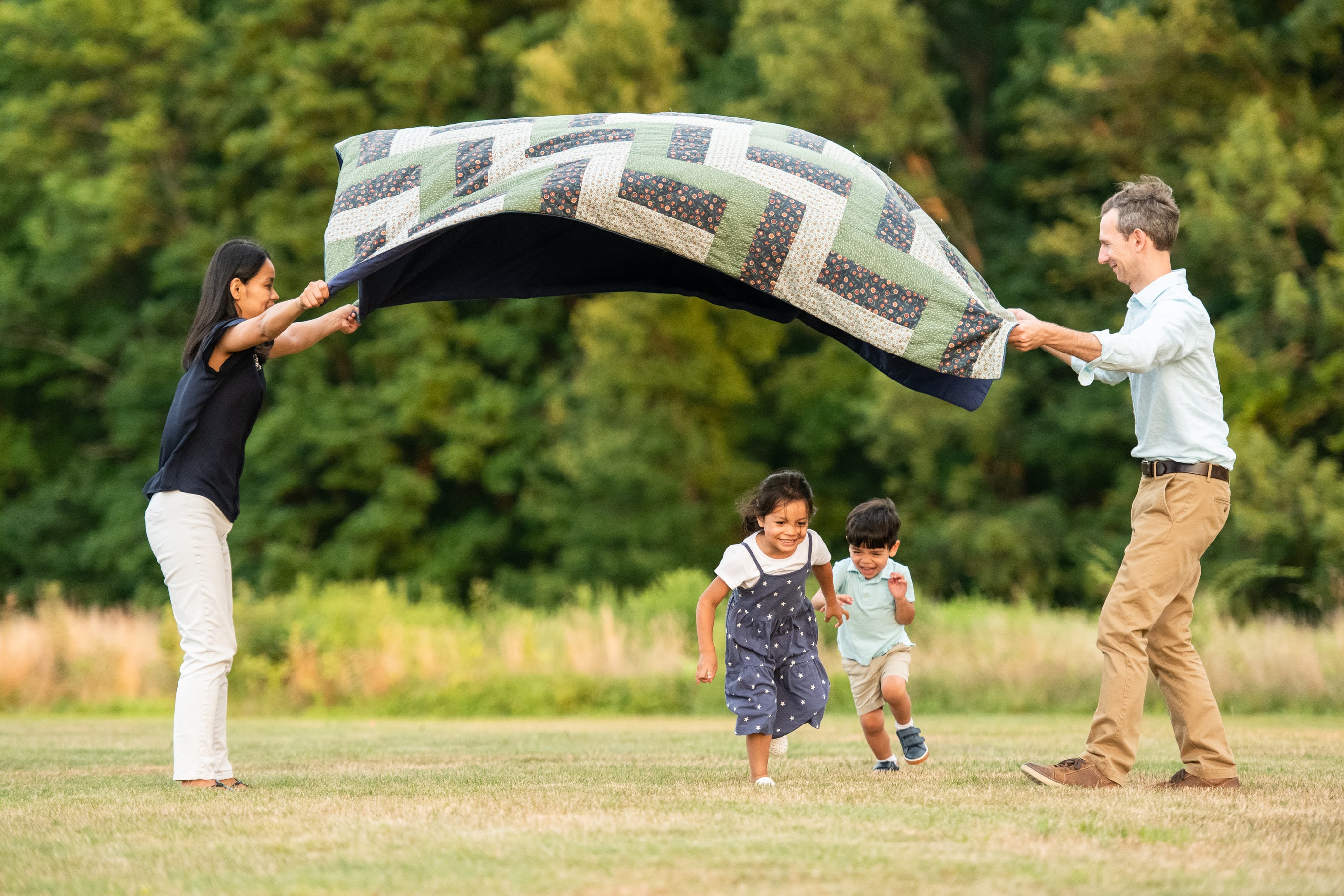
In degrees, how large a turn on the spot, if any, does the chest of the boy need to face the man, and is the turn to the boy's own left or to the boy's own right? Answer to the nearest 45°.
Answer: approximately 45° to the boy's own left

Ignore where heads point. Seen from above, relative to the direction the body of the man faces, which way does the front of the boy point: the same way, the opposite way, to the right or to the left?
to the left

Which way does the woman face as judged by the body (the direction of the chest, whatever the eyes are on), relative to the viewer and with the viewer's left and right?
facing to the right of the viewer

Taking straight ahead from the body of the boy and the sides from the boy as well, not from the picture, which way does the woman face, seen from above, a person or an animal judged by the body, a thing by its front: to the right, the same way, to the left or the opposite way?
to the left

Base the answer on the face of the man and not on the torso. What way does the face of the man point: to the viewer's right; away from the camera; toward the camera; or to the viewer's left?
to the viewer's left

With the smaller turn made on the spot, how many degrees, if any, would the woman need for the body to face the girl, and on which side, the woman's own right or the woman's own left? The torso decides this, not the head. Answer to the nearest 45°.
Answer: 0° — they already face them

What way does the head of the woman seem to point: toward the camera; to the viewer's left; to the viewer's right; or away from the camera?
to the viewer's right

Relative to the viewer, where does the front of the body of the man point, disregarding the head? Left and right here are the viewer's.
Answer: facing to the left of the viewer
